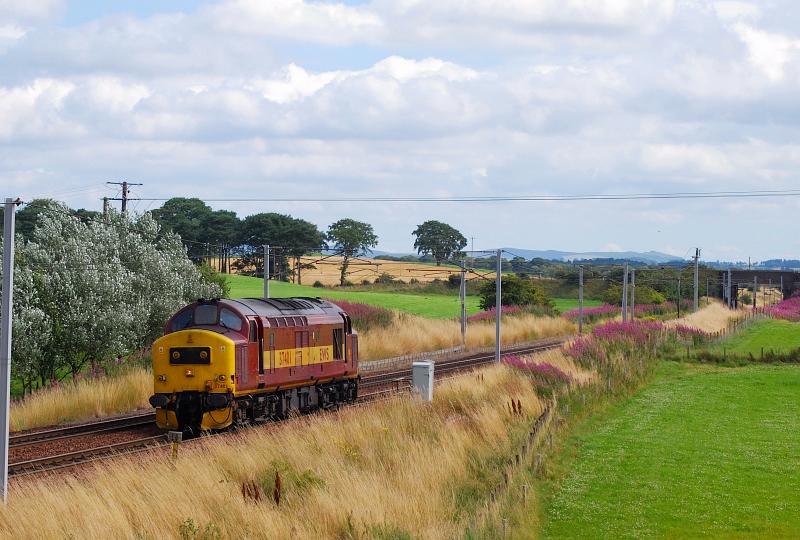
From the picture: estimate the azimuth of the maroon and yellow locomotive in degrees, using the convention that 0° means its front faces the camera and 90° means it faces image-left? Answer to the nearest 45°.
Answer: approximately 45°

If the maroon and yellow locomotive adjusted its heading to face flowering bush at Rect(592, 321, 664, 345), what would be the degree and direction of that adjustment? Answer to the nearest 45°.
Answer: approximately 180°

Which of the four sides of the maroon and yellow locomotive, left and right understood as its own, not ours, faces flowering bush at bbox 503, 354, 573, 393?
back

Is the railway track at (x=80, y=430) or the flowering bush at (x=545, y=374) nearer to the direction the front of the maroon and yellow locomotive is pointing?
the railway track

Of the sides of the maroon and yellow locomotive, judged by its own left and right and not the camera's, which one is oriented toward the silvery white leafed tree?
right

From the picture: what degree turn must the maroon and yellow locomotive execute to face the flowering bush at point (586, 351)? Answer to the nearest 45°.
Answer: approximately 180°

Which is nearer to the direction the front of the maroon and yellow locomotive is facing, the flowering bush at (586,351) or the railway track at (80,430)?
the railway track

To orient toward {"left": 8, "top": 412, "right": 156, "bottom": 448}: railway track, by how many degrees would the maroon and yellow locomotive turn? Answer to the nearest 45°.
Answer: approximately 45° to its right
